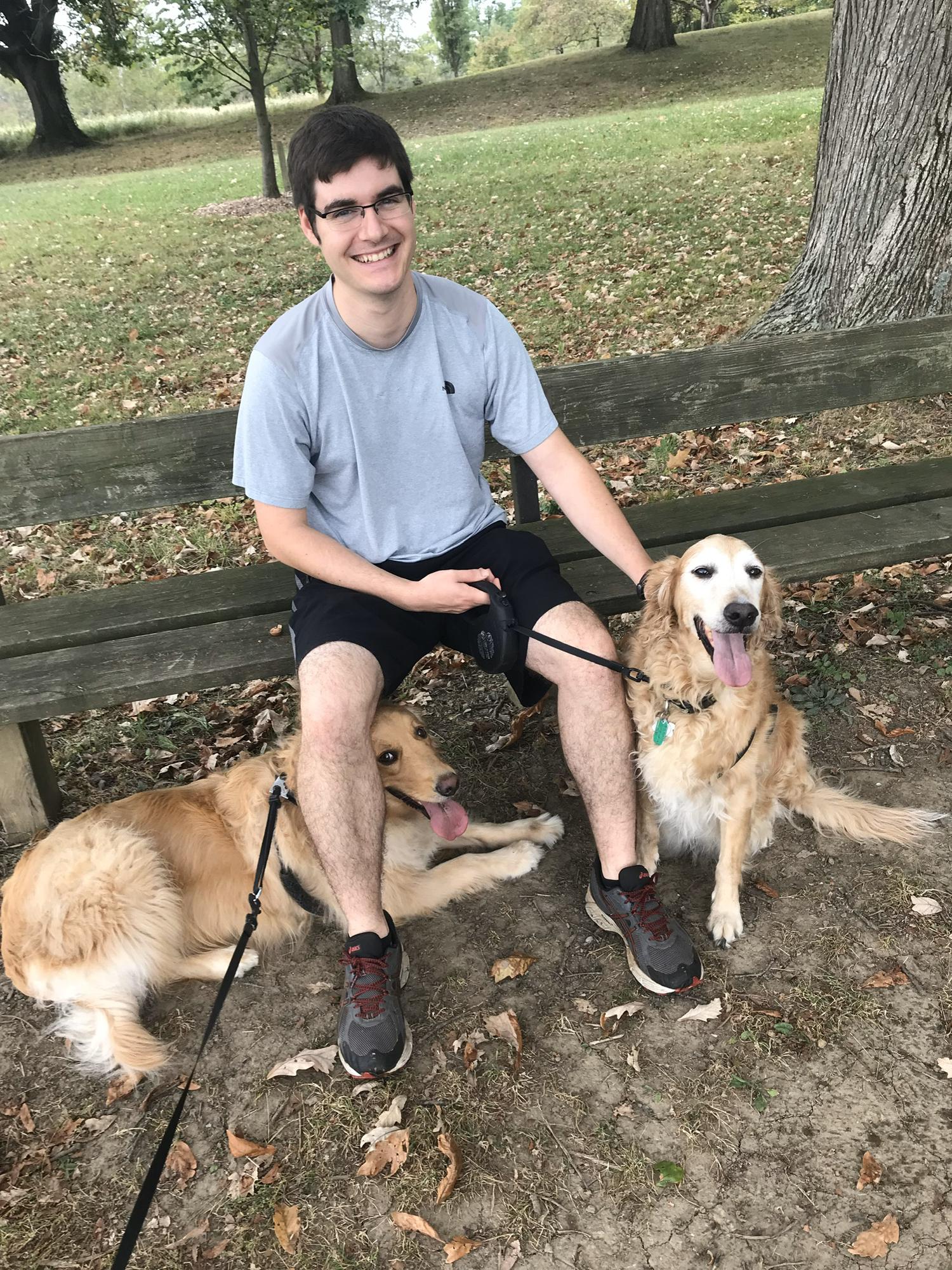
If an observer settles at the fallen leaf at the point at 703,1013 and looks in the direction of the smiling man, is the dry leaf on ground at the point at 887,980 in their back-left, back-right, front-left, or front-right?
back-right

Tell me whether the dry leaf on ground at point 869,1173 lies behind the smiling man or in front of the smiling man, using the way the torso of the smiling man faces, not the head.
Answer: in front

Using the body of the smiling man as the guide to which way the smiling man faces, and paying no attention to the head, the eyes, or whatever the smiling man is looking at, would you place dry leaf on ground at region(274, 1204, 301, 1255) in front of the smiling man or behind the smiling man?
in front

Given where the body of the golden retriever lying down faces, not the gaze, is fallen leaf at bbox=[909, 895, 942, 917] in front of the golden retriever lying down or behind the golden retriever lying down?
in front

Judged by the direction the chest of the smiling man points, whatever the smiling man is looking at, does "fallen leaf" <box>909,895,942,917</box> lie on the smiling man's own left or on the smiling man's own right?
on the smiling man's own left

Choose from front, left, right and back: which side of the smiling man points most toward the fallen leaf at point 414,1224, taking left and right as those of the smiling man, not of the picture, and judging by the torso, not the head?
front

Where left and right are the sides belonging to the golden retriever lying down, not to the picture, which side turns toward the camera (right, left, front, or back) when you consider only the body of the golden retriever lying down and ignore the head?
right

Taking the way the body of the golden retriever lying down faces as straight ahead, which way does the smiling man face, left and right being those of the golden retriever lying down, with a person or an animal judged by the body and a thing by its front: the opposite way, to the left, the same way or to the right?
to the right

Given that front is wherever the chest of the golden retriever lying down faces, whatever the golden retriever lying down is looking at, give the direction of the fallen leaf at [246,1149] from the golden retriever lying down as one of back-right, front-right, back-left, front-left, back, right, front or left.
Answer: right

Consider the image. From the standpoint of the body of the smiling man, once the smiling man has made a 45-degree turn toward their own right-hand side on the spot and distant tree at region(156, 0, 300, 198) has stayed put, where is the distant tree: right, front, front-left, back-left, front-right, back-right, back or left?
back-right

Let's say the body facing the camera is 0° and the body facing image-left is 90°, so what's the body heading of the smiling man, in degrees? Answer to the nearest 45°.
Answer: approximately 0°
